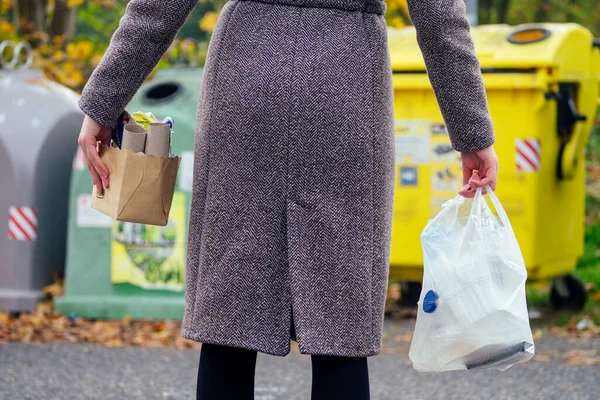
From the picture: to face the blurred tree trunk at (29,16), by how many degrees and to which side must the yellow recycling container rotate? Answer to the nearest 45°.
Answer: approximately 135° to its right

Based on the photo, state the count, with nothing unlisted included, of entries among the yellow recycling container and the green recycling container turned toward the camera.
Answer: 2

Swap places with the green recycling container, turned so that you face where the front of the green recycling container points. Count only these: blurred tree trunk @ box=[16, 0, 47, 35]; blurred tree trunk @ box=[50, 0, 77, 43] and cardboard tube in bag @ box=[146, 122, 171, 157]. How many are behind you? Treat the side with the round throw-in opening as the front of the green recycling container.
2

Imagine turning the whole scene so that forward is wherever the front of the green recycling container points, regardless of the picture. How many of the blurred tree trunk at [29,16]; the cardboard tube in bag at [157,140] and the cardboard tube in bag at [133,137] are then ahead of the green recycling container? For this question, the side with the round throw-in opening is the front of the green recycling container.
2

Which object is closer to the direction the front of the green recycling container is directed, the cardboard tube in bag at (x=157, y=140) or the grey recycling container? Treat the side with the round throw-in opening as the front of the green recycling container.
the cardboard tube in bag

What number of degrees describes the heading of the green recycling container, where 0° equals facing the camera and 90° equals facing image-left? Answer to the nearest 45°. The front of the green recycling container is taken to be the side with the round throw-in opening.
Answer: approximately 0°

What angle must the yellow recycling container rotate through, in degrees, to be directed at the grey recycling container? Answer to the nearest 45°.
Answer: approximately 90° to its right

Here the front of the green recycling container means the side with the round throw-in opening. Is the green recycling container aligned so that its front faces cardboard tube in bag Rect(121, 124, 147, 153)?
yes

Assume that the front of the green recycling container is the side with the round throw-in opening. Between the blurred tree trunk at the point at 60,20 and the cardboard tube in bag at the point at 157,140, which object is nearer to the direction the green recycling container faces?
the cardboard tube in bag

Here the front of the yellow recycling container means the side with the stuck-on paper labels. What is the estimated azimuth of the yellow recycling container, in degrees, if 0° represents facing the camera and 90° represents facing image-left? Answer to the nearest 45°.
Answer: approximately 0°

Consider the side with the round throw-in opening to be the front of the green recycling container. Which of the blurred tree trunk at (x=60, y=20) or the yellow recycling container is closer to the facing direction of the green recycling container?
the yellow recycling container

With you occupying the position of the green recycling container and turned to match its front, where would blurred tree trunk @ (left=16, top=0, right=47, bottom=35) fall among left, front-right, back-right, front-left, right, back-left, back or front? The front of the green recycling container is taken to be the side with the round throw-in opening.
back
